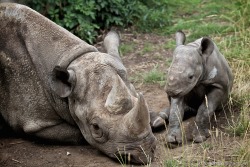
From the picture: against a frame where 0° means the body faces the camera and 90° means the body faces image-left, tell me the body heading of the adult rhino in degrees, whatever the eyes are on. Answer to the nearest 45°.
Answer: approximately 315°

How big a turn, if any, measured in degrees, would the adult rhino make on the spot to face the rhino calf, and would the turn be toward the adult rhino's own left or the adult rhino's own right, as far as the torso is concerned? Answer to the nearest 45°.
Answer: approximately 45° to the adult rhino's own left
